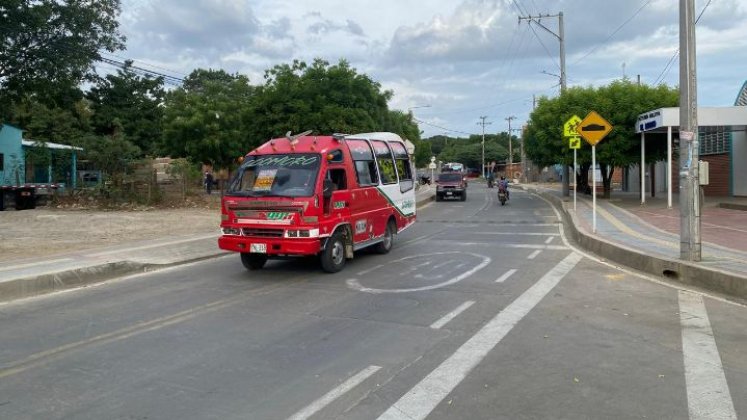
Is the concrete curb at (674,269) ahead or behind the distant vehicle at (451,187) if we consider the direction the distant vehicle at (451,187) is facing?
ahead

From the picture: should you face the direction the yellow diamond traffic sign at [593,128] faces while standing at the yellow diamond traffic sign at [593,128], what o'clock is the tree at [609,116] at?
The tree is roughly at 6 o'clock from the yellow diamond traffic sign.

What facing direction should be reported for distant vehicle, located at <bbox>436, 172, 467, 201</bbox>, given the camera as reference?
facing the viewer

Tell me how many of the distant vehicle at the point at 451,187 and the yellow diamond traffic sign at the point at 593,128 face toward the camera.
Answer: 2

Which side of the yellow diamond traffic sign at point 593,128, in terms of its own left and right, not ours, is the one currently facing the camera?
front

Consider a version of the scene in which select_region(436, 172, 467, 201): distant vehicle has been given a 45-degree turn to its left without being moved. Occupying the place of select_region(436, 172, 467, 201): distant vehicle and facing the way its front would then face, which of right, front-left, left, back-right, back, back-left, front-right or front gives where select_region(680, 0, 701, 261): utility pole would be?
front-right

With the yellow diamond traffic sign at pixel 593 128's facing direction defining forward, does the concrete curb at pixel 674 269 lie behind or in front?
in front

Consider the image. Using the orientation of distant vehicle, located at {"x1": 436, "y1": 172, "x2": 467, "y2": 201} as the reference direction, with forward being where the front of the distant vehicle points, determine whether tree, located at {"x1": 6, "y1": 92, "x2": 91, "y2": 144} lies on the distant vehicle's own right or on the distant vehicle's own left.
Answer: on the distant vehicle's own right

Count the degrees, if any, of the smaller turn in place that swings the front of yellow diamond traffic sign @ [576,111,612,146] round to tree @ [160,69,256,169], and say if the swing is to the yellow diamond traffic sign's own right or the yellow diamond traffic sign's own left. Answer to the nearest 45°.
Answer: approximately 135° to the yellow diamond traffic sign's own right
